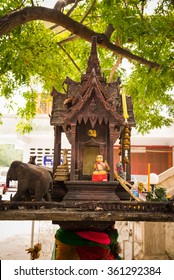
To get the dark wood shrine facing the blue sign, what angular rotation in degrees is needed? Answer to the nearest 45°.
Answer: approximately 180°

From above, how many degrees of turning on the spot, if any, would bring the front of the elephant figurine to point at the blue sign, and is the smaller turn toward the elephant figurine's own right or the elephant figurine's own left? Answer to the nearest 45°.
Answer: approximately 90° to the elephant figurine's own right

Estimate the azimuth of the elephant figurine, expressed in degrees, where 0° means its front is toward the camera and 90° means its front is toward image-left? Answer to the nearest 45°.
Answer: approximately 90°

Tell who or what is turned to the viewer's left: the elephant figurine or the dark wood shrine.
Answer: the elephant figurine

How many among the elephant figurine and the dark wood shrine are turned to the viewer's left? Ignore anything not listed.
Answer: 1

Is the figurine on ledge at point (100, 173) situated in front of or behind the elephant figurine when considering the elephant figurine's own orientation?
behind

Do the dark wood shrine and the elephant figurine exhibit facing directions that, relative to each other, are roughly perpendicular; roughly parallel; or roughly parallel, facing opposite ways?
roughly perpendicular

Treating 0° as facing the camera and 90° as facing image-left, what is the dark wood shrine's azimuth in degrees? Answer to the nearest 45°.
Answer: approximately 0°
